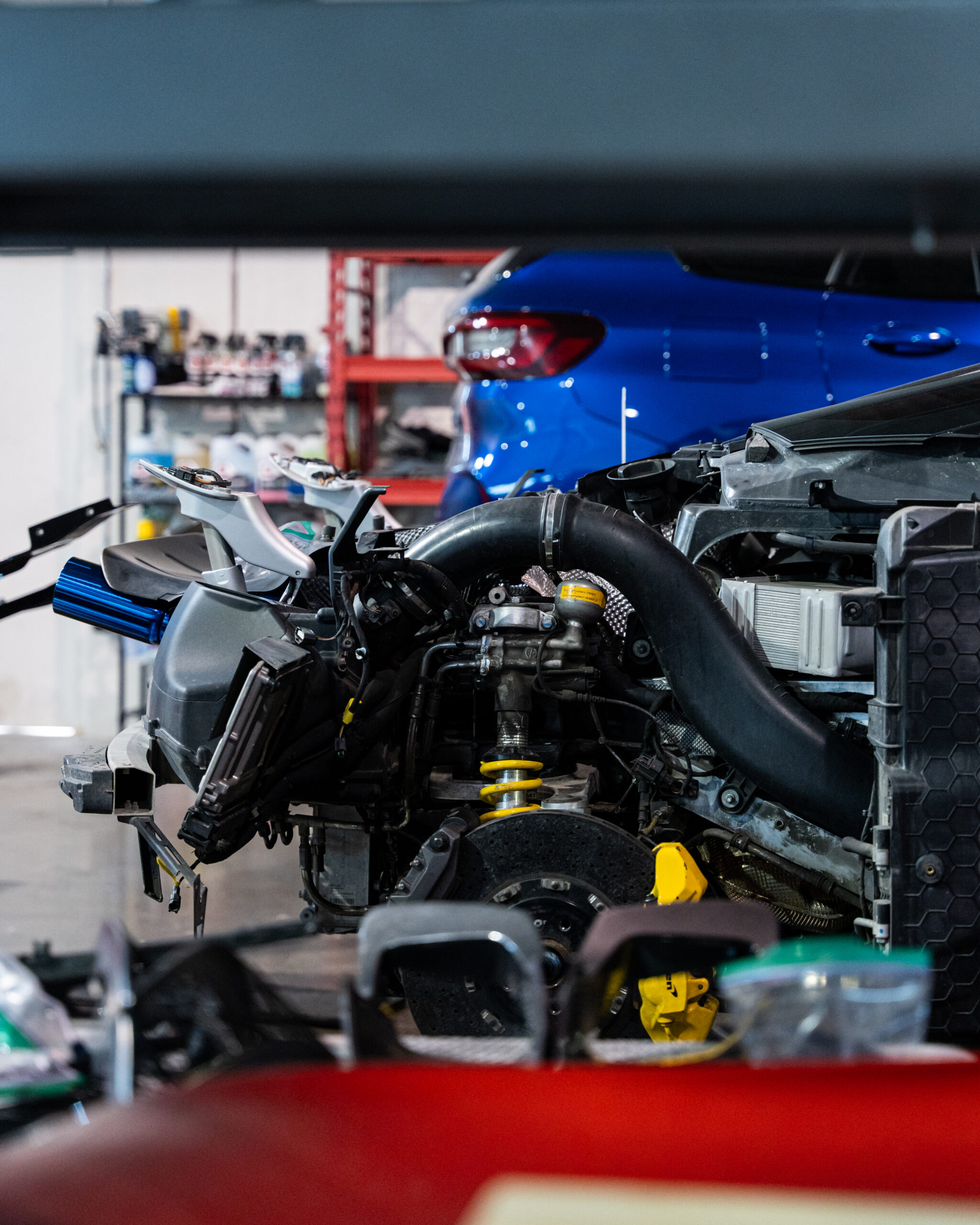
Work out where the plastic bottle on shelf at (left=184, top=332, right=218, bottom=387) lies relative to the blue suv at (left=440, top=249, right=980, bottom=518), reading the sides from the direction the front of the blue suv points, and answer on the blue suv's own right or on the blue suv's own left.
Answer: on the blue suv's own left

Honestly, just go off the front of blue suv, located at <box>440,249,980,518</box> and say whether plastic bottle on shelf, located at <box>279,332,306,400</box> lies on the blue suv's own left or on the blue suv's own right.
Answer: on the blue suv's own left

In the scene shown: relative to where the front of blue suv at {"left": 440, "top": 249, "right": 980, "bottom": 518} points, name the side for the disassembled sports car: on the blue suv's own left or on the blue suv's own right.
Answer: on the blue suv's own right

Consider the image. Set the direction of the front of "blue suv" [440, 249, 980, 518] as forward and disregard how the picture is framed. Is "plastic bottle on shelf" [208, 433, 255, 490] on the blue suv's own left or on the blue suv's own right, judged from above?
on the blue suv's own left

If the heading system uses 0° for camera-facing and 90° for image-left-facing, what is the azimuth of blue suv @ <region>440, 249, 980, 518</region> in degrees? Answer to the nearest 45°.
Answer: approximately 270°

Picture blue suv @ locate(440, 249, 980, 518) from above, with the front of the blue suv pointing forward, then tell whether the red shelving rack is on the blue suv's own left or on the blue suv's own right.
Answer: on the blue suv's own left
